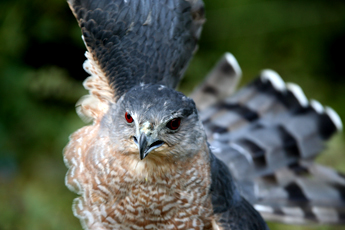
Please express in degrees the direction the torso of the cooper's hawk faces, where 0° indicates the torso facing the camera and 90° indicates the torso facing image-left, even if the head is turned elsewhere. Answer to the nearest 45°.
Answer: approximately 45°
